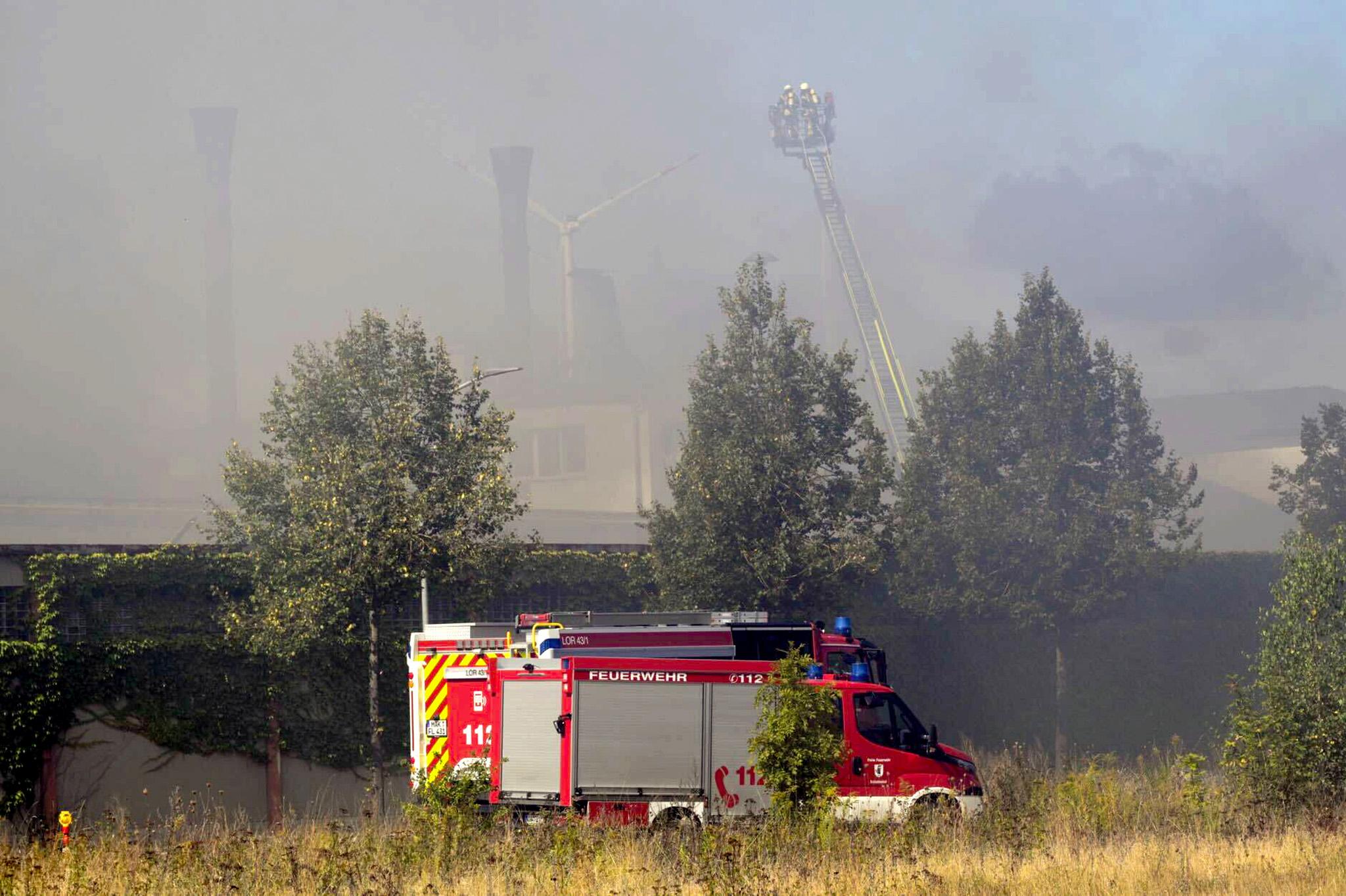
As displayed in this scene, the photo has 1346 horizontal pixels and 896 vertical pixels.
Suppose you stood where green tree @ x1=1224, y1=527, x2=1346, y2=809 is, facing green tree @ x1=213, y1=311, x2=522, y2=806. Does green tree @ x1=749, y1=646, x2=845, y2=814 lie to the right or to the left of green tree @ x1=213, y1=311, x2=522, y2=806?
left

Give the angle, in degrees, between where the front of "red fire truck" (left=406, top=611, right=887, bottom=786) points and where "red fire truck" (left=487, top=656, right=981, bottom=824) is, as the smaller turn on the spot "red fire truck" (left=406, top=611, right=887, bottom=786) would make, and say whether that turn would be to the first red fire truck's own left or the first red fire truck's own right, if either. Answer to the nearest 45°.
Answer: approximately 90° to the first red fire truck's own right

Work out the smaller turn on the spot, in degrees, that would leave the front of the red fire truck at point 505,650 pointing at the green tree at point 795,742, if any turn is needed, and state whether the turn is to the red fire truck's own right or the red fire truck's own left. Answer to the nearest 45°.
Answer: approximately 90° to the red fire truck's own right

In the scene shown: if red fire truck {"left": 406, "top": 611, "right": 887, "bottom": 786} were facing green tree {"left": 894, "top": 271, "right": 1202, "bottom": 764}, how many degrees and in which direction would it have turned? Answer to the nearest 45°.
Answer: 0° — it already faces it

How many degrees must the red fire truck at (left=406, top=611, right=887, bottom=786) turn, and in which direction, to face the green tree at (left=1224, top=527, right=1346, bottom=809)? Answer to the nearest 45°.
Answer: approximately 45° to its right

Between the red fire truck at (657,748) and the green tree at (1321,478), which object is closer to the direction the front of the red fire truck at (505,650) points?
the green tree

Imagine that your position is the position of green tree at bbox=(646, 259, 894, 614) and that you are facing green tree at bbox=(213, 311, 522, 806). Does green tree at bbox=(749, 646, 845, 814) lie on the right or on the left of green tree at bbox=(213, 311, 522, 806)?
left

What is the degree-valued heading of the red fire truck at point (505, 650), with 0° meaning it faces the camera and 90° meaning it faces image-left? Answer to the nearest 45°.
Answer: approximately 225°

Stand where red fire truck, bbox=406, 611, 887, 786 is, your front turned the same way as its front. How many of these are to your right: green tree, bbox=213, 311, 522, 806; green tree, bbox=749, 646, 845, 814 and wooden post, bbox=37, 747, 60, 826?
1

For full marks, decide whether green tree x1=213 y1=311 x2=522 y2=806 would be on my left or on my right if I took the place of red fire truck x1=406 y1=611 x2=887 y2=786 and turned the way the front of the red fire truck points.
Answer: on my left
